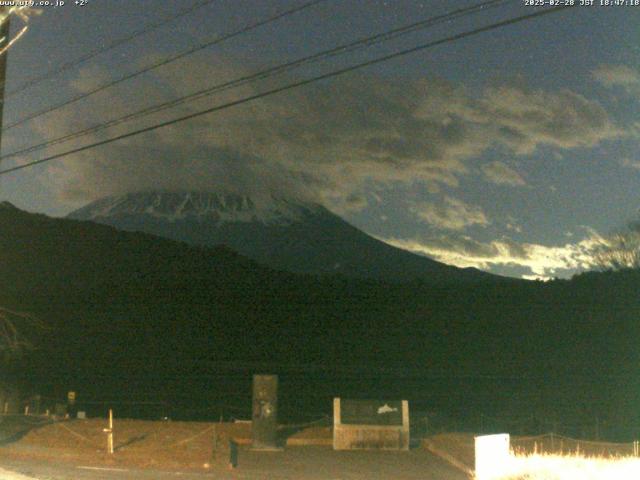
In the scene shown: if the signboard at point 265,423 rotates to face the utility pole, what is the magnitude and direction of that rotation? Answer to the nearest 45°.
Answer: approximately 45° to its right

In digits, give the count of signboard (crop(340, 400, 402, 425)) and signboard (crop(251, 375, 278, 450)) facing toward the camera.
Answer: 2

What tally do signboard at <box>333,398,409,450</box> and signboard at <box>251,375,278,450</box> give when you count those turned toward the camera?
2

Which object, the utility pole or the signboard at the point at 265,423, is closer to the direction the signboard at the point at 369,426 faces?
the utility pole

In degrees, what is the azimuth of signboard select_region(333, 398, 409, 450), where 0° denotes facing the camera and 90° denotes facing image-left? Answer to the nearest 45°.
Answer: approximately 0°

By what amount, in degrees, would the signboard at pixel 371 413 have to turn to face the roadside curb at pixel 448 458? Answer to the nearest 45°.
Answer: approximately 45° to its left

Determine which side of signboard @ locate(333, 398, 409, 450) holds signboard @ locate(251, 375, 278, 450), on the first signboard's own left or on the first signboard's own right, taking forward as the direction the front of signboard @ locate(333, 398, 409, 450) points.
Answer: on the first signboard's own right

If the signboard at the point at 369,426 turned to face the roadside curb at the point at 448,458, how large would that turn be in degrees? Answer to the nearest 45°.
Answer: approximately 45° to its left
